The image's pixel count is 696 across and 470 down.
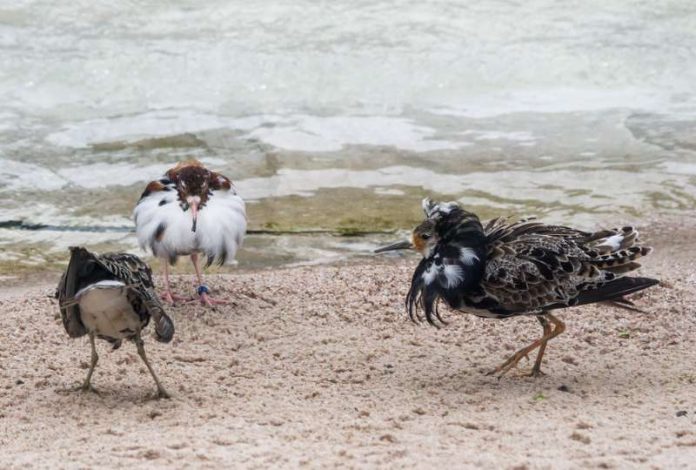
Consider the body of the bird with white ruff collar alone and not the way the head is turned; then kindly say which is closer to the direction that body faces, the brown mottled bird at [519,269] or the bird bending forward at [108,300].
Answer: the bird bending forward

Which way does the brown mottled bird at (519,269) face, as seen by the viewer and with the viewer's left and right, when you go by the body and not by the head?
facing to the left of the viewer

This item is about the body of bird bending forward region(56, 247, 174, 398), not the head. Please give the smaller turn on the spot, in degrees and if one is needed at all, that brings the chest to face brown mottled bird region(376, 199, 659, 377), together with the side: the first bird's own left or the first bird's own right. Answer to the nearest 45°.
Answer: approximately 90° to the first bird's own right

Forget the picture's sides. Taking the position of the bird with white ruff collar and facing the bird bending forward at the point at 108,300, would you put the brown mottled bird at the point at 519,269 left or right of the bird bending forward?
left

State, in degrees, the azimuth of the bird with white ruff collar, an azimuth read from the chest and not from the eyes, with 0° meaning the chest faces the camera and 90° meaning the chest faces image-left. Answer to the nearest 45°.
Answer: approximately 0°

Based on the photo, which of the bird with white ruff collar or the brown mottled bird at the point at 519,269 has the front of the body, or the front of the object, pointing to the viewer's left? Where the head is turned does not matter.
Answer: the brown mottled bird

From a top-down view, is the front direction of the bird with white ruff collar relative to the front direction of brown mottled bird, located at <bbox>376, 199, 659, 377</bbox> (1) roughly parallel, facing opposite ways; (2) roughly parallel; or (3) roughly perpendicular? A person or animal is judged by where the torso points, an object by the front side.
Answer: roughly perpendicular

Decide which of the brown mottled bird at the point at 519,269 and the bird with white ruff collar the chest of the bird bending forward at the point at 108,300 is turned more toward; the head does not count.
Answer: the bird with white ruff collar

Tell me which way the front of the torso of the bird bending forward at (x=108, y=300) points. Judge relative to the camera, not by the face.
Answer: away from the camera

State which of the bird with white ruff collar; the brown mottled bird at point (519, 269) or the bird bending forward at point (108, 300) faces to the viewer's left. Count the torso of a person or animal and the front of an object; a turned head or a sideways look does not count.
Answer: the brown mottled bird

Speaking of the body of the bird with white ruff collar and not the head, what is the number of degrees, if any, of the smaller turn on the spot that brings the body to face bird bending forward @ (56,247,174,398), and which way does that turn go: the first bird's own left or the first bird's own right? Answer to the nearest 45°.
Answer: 0° — it already faces it

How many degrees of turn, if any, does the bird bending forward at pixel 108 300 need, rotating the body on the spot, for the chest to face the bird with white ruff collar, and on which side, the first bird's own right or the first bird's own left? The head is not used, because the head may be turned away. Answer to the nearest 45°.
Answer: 0° — it already faces it
